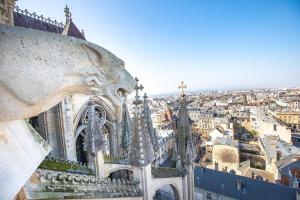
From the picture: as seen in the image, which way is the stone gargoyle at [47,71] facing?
to the viewer's right

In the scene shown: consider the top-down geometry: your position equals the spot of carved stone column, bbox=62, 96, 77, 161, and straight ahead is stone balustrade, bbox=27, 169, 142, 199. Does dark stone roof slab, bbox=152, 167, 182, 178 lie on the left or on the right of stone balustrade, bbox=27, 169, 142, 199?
left

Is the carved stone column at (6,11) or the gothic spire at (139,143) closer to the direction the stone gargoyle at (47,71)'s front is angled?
the gothic spire

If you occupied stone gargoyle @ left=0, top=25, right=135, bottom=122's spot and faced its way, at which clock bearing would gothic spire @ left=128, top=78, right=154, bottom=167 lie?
The gothic spire is roughly at 10 o'clock from the stone gargoyle.

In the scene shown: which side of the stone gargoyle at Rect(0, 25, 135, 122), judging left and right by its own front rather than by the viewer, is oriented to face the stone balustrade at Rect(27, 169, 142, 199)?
left

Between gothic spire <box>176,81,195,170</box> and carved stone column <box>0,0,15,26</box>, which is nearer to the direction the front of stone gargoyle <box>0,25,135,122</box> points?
the gothic spire

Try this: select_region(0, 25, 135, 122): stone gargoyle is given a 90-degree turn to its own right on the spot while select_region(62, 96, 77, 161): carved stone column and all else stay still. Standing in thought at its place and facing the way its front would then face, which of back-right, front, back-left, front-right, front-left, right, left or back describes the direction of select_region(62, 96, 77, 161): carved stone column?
back
